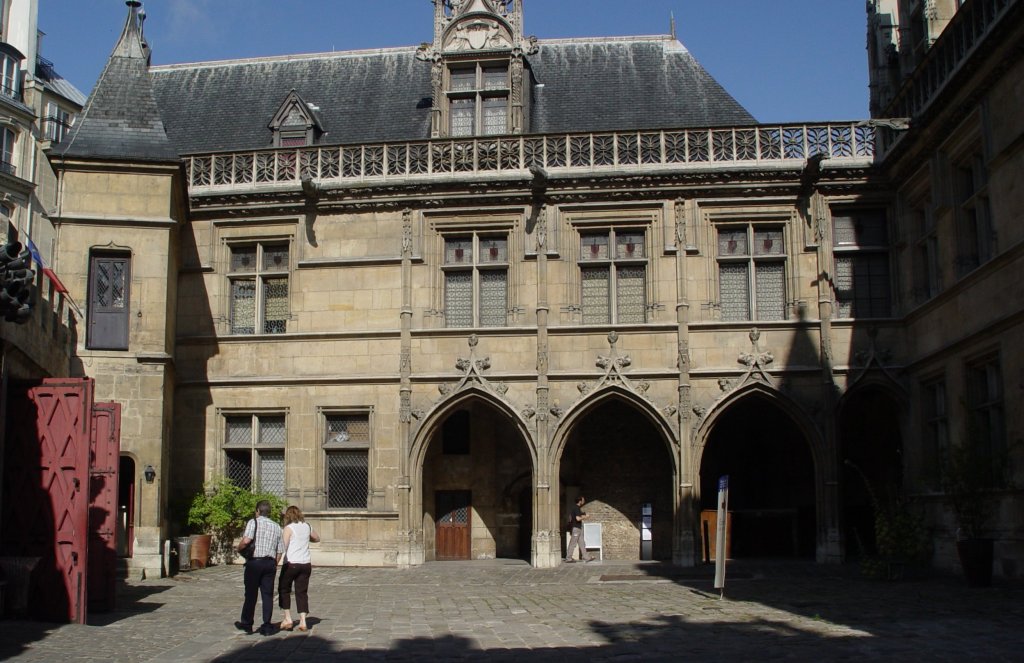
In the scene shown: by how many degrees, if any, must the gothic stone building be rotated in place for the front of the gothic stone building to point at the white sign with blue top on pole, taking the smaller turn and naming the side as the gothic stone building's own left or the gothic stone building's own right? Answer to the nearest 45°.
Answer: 0° — it already faces it

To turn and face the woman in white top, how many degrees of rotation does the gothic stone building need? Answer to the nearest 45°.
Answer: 0° — it already faces them

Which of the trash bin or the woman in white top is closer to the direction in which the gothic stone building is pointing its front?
the woman in white top

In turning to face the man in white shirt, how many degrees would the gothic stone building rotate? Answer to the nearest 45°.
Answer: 0° — it already faces them

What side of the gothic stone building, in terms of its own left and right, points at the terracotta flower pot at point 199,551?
right

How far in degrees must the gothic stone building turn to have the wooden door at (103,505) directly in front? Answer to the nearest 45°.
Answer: approximately 45° to its right

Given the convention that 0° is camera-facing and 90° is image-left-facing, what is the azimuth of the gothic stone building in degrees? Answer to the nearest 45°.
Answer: approximately 0°

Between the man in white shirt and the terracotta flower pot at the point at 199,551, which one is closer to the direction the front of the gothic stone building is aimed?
the man in white shirt

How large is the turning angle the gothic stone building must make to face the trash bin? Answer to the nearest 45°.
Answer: approximately 90° to its right

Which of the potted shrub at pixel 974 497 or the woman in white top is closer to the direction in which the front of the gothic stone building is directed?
the woman in white top

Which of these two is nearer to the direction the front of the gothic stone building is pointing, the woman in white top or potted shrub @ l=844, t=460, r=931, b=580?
the woman in white top

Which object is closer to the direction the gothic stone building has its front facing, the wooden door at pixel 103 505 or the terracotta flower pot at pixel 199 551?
the wooden door
